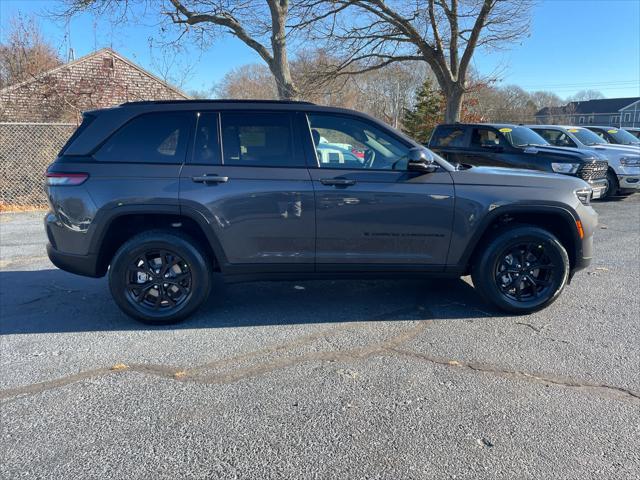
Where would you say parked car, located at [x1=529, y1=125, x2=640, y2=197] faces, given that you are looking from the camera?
facing the viewer and to the right of the viewer

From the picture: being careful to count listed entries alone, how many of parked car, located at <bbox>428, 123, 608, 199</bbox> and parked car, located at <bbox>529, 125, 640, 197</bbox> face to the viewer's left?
0

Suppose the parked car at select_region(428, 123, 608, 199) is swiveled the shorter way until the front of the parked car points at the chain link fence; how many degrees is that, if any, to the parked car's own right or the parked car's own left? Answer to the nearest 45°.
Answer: approximately 135° to the parked car's own right

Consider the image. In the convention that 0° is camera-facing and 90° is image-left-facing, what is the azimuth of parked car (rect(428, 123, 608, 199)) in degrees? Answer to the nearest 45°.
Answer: approximately 315°

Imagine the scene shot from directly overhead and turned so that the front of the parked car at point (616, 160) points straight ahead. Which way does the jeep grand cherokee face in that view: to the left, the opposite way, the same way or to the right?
to the left

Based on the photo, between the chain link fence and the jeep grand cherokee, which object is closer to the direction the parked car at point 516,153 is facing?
the jeep grand cherokee

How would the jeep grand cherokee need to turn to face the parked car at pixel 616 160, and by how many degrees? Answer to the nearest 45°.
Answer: approximately 45° to its left

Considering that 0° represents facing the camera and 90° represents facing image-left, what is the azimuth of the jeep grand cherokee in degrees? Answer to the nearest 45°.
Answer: approximately 270°

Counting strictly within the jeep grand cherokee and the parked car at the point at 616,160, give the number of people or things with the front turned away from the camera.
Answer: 0
